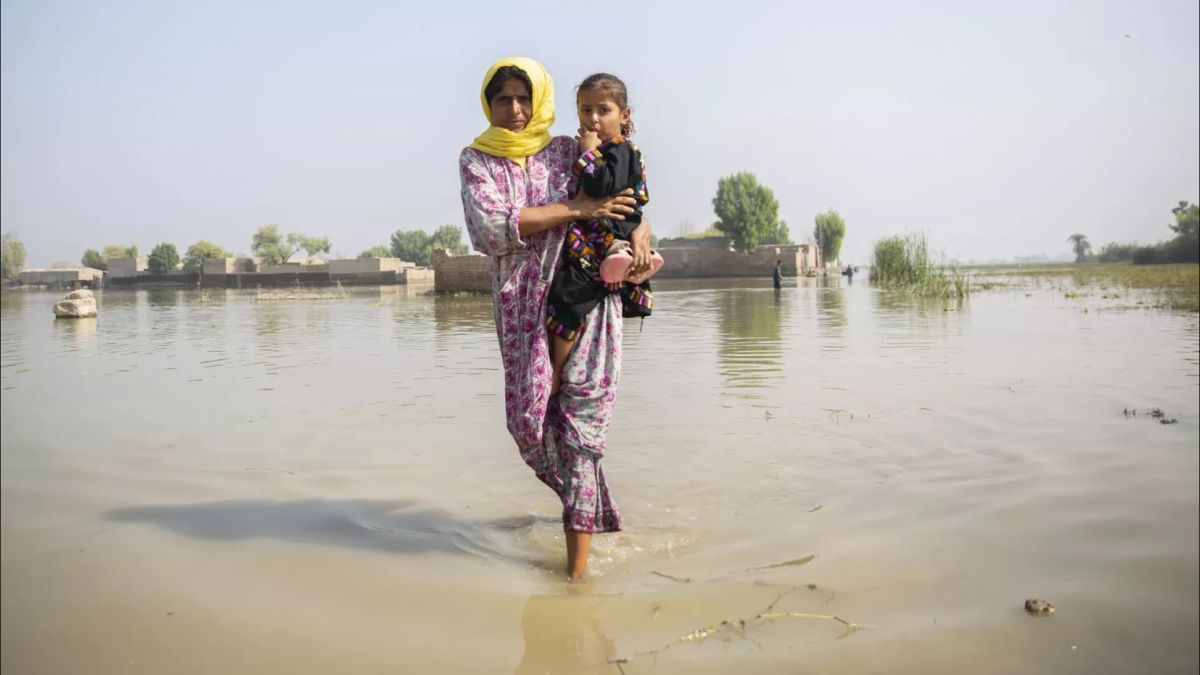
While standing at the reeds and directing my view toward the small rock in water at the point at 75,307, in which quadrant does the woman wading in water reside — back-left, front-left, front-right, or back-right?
front-left

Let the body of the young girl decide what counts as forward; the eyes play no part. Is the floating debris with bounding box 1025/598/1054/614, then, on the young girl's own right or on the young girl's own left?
on the young girl's own left

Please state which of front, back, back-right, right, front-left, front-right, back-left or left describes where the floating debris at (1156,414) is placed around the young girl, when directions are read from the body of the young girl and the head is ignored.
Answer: back

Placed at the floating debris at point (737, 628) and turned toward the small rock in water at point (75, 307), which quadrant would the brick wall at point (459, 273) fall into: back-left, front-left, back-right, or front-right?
front-right

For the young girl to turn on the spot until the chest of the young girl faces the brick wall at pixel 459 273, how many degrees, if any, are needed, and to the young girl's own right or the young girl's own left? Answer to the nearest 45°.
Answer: approximately 135° to the young girl's own right

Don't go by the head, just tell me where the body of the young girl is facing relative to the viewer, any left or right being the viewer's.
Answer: facing the viewer and to the left of the viewer

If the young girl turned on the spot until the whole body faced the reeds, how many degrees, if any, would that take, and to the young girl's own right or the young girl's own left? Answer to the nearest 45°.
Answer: approximately 135° to the young girl's own right

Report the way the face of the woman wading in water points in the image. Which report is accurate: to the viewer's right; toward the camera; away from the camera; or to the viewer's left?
toward the camera

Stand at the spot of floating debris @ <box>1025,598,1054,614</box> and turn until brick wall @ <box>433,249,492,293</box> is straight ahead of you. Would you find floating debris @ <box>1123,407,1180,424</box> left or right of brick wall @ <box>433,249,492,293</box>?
right

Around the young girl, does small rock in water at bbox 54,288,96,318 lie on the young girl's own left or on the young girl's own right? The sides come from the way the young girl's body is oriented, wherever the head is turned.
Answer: on the young girl's own right
